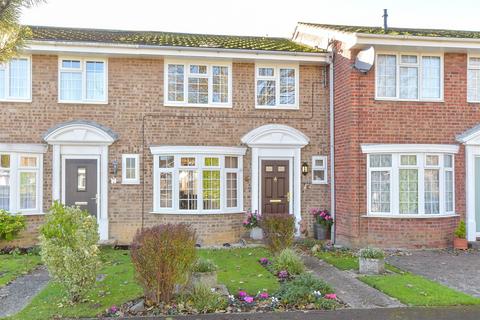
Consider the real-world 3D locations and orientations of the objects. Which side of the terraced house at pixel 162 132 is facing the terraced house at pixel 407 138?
left

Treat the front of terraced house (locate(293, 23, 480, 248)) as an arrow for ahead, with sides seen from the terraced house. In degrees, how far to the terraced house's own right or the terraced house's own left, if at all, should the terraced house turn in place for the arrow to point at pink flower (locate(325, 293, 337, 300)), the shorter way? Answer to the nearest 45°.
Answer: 0° — it already faces it

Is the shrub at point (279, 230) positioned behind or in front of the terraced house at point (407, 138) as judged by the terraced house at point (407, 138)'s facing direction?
in front

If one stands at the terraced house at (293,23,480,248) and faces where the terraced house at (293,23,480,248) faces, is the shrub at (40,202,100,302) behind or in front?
in front

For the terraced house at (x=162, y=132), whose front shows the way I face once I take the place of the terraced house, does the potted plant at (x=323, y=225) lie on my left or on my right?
on my left

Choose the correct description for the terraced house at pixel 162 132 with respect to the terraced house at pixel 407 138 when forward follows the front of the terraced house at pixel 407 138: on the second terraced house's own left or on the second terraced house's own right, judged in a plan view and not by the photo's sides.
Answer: on the second terraced house's own right

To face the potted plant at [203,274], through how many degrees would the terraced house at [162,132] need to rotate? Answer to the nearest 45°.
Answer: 0° — it already faces it

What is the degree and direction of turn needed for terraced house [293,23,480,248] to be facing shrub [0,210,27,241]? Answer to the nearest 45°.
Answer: approximately 90° to its right

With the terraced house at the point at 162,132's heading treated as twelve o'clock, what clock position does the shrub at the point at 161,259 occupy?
The shrub is roughly at 12 o'clock from the terraced house.

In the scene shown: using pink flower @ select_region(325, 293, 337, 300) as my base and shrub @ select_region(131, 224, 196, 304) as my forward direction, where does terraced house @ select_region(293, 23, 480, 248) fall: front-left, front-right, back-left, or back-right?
back-right

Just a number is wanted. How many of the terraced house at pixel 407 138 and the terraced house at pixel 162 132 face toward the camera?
2
